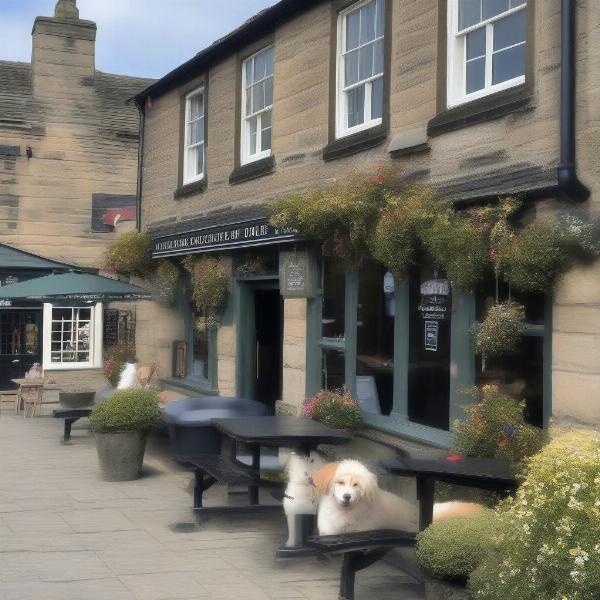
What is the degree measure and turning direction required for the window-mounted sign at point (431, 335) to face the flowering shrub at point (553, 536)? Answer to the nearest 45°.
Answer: approximately 45° to its left

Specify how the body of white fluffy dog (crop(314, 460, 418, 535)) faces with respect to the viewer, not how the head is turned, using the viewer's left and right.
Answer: facing the viewer and to the left of the viewer

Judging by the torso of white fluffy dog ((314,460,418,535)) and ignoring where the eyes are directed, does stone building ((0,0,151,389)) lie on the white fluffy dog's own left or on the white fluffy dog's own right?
on the white fluffy dog's own right

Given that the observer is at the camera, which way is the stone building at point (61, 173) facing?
facing the viewer

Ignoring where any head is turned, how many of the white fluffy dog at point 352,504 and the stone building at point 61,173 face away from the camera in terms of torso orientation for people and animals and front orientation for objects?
0

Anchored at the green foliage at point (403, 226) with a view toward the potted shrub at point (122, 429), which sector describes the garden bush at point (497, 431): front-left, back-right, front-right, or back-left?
back-left

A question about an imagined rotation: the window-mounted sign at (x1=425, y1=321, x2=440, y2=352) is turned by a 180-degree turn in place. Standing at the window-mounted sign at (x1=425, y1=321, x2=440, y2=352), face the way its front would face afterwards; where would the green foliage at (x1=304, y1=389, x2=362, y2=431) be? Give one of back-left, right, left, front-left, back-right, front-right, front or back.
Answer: left

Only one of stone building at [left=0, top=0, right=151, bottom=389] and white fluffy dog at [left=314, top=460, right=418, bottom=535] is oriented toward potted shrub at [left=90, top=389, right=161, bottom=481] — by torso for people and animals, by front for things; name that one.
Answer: the stone building

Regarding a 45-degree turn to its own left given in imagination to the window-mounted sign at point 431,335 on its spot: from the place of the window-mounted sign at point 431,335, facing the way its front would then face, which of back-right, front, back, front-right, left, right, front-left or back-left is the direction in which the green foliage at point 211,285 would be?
back-right

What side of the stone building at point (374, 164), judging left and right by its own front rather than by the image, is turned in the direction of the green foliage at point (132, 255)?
right

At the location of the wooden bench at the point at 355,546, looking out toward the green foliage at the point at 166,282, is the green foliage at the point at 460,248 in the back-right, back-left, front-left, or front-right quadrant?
front-right

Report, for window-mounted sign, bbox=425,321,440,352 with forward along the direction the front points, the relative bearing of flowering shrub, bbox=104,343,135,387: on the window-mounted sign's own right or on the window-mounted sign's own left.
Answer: on the window-mounted sign's own right

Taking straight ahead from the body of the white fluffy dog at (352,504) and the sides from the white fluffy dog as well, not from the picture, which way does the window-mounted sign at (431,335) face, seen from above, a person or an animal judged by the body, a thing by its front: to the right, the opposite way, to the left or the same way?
the same way

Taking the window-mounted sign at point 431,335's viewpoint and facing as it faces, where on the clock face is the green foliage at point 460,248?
The green foliage is roughly at 10 o'clock from the window-mounted sign.

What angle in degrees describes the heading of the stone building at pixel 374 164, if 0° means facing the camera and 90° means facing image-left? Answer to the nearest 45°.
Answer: approximately 45°

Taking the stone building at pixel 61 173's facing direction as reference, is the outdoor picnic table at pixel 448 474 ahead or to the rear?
ahead

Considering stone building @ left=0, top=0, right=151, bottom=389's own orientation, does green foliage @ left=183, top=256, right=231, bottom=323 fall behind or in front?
in front
